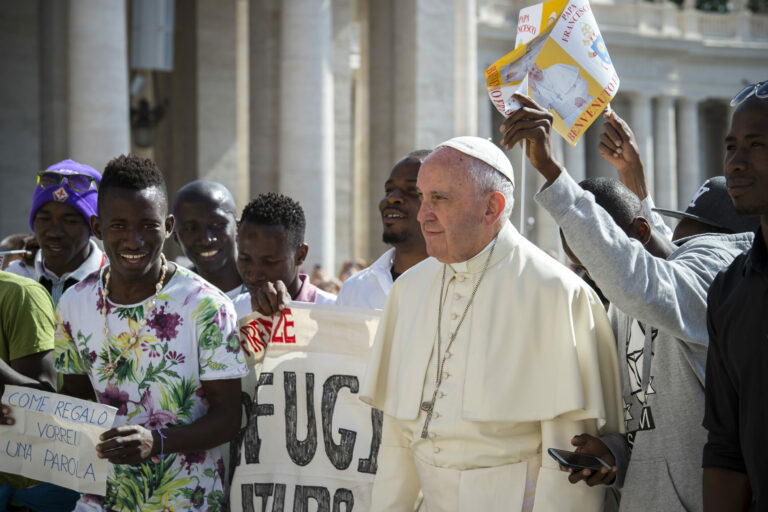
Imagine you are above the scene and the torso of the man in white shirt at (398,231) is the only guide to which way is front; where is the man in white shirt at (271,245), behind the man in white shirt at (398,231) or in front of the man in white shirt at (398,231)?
in front

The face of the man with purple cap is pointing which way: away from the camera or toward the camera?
toward the camera

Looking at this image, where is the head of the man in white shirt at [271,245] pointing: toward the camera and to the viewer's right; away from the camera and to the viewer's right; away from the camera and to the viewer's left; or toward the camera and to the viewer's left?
toward the camera and to the viewer's left

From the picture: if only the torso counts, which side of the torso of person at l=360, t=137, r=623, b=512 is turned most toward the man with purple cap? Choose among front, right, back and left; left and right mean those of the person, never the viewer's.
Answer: right

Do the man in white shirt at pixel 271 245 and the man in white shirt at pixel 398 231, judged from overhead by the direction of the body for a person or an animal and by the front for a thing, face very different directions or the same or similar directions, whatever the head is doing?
same or similar directions

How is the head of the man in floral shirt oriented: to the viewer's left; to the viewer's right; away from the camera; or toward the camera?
toward the camera

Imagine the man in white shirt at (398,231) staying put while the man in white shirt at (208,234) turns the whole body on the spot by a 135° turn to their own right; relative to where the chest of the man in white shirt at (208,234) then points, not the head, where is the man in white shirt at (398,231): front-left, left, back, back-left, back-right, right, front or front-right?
back

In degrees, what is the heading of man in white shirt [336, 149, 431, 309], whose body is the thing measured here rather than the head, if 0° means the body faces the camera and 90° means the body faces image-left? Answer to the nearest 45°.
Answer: approximately 45°

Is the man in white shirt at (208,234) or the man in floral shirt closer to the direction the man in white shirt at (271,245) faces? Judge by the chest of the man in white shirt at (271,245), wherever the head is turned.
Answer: the man in floral shirt

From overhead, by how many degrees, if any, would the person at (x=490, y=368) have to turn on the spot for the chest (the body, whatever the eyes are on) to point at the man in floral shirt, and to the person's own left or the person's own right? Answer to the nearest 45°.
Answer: approximately 45° to the person's own right

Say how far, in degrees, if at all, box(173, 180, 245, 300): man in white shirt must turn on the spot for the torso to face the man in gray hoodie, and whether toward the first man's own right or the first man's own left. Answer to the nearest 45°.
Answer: approximately 45° to the first man's own left

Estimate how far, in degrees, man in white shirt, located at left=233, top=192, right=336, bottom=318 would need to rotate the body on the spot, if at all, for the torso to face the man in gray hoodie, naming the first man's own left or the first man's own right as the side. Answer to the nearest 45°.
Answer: approximately 90° to the first man's own left

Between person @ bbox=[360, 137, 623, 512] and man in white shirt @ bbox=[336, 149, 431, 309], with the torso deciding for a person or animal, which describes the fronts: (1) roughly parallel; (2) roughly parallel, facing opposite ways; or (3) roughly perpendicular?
roughly parallel

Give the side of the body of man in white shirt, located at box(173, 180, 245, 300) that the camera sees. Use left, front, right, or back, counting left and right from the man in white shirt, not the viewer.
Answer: front

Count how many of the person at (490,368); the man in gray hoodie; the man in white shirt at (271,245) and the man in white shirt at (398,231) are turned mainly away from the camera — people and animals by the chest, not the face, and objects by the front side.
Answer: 0

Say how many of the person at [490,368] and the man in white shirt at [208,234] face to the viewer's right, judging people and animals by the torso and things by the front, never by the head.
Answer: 0

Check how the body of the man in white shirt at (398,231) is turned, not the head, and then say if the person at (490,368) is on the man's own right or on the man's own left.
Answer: on the man's own left

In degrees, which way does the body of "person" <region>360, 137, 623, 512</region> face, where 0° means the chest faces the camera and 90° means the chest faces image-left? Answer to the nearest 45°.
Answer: approximately 45°

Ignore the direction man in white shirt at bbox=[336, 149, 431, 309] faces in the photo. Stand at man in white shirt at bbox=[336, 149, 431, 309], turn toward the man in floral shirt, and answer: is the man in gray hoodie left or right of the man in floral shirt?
left
